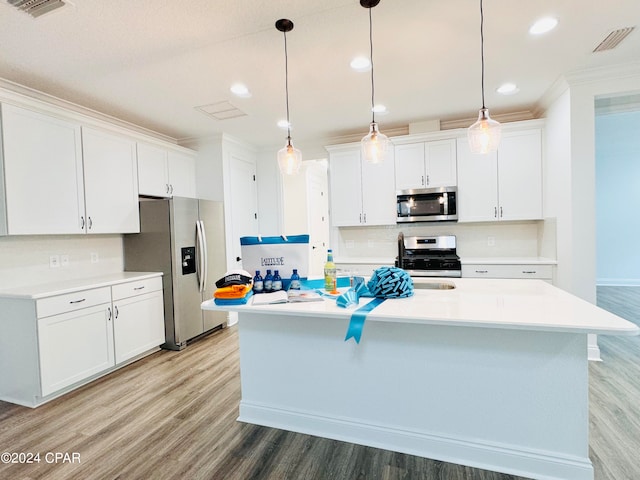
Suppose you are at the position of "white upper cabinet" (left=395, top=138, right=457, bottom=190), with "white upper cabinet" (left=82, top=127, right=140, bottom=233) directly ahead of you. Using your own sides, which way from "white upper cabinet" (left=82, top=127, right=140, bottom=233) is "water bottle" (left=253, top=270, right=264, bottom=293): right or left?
left

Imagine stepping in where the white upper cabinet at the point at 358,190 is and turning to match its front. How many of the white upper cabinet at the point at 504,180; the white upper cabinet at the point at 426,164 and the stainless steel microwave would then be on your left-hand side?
3

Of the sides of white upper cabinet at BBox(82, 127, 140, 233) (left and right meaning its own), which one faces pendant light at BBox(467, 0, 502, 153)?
front

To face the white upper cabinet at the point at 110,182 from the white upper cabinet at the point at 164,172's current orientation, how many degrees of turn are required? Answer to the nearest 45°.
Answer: approximately 90° to its right

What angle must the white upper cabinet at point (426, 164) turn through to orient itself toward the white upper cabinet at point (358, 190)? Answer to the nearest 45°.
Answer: approximately 90° to its right

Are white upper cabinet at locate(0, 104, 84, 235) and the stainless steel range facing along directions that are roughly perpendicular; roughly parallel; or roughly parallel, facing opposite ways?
roughly perpendicular

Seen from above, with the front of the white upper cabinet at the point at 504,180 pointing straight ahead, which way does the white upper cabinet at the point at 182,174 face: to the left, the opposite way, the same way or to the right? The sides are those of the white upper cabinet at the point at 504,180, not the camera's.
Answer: to the left

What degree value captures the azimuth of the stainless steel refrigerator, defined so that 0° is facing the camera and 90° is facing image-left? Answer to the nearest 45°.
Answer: approximately 315°

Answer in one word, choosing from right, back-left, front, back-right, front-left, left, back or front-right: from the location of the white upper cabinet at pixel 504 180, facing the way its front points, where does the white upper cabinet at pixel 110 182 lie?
front-right

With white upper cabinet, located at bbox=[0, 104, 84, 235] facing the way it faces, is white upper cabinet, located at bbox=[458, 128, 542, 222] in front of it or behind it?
in front
